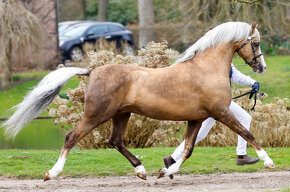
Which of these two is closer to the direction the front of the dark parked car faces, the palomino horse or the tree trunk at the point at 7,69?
the tree trunk

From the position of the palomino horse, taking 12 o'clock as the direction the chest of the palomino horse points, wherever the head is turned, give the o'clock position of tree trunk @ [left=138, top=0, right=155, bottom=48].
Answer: The tree trunk is roughly at 9 o'clock from the palomino horse.

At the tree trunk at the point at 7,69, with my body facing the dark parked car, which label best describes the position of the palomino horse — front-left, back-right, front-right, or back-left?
back-right

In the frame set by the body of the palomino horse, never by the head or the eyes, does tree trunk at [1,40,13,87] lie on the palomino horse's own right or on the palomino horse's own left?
on the palomino horse's own left

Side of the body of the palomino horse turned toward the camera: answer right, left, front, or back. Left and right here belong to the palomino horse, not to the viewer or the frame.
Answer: right

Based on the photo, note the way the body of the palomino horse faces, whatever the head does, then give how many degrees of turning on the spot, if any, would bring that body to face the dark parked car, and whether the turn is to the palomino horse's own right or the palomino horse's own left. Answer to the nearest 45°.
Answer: approximately 90° to the palomino horse's own left

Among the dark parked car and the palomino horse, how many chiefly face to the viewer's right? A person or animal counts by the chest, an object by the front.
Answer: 1

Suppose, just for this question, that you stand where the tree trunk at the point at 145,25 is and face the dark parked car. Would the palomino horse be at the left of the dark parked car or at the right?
left
